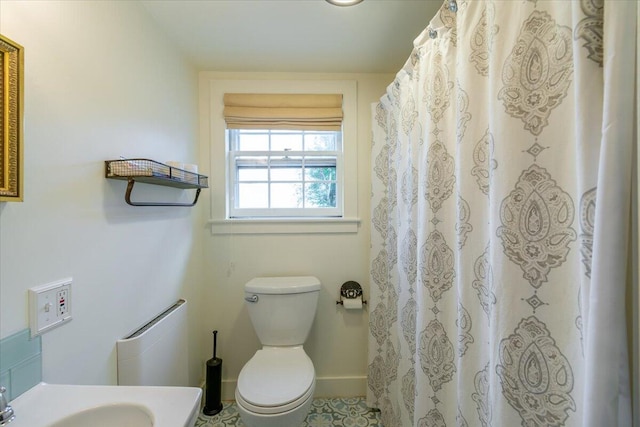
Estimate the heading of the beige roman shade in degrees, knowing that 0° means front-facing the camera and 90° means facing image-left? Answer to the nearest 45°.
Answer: approximately 0°

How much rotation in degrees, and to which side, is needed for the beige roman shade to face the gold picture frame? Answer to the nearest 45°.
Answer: approximately 45° to its right

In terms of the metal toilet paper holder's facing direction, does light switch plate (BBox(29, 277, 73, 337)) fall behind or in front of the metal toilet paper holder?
in front

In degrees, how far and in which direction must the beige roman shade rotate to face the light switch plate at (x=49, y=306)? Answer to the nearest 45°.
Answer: approximately 45° to its right

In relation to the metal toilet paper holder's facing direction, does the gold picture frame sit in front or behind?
in front

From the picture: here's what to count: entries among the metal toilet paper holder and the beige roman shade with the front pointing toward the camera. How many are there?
2

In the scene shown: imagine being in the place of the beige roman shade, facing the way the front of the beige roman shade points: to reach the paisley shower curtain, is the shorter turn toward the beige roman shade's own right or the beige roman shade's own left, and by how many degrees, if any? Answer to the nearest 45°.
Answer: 0° — it already faces it
